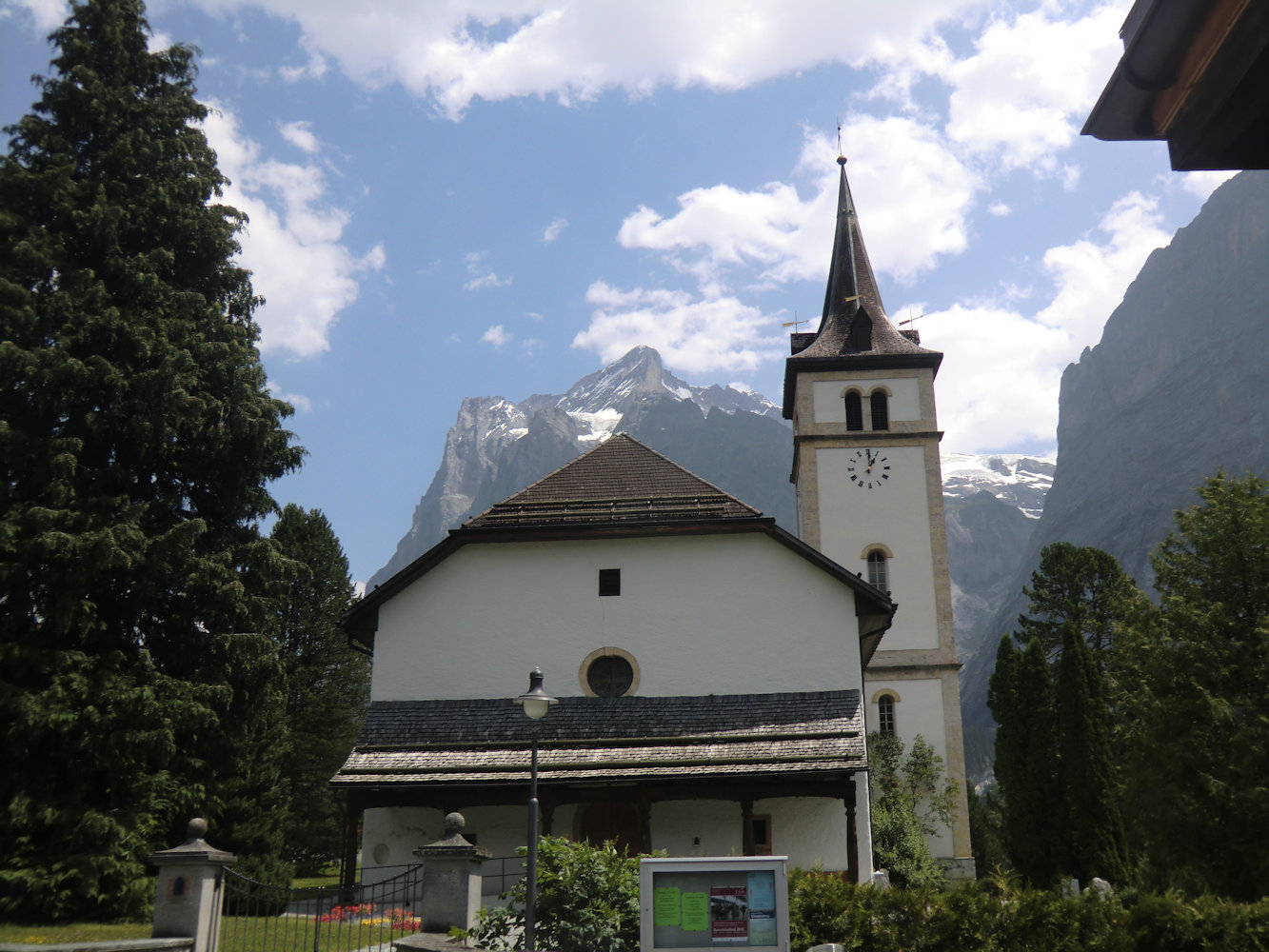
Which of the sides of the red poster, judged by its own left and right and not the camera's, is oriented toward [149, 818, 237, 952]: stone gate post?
right

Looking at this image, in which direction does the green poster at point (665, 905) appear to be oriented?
toward the camera

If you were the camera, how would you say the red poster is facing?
facing the viewer

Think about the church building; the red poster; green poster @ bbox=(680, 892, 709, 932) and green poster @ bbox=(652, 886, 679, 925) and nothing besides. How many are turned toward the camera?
4

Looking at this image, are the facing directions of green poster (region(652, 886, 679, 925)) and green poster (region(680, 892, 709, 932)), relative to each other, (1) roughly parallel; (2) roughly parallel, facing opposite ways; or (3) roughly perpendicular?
roughly parallel

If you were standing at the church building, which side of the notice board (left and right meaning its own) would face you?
back

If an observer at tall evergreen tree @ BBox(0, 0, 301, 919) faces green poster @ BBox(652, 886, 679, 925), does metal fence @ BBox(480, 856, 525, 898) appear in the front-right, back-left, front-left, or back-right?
front-left

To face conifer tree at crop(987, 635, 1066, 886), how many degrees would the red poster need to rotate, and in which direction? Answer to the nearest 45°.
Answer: approximately 180°

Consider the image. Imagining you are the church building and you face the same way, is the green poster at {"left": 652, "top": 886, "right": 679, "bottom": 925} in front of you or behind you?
in front

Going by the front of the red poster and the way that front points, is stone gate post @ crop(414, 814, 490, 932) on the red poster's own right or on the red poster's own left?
on the red poster's own right

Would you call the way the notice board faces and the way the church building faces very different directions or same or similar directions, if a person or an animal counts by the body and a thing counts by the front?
same or similar directions

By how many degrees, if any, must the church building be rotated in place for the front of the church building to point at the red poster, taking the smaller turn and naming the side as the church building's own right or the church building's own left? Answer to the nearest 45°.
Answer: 0° — it already faces it

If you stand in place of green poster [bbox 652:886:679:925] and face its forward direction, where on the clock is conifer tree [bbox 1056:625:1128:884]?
The conifer tree is roughly at 7 o'clock from the green poster.
